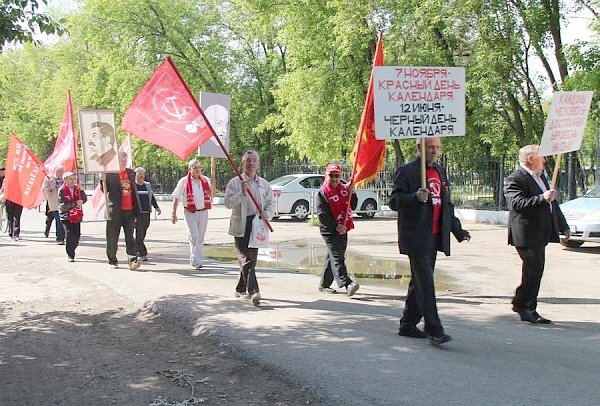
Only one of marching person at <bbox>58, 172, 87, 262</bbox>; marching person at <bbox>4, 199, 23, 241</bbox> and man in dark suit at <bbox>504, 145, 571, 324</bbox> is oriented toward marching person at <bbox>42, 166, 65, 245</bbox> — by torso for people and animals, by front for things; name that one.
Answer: marching person at <bbox>4, 199, 23, 241</bbox>

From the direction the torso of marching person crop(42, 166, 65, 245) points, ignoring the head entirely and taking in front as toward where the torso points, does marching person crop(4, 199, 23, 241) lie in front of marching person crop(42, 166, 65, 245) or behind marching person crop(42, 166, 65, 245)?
behind

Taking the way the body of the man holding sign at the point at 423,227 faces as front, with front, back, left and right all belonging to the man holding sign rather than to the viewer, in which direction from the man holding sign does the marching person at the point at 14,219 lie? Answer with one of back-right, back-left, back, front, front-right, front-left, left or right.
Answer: back

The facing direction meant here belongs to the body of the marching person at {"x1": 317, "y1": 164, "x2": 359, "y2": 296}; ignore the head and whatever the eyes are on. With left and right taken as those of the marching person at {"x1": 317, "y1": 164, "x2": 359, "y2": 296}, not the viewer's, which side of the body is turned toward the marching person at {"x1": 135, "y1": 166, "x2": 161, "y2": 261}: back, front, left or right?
back

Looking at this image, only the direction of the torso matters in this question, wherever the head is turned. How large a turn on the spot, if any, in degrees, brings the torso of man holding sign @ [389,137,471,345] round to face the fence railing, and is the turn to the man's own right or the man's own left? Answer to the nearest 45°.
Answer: approximately 135° to the man's own left

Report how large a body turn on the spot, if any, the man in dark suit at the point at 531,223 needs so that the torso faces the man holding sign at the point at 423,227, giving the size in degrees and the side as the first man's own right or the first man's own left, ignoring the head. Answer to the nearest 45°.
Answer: approximately 90° to the first man's own right

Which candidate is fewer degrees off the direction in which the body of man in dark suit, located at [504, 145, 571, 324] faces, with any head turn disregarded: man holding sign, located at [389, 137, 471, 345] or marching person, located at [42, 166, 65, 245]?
the man holding sign

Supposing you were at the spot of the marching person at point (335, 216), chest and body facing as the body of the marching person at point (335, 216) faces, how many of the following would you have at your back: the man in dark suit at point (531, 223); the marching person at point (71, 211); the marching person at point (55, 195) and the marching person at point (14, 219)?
3

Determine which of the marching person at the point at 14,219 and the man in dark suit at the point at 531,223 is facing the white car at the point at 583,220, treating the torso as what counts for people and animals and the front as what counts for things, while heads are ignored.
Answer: the marching person

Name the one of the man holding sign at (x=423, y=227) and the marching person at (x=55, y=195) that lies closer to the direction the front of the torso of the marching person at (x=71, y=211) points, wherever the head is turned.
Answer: the man holding sign

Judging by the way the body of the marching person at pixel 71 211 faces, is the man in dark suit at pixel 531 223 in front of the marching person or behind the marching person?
in front
